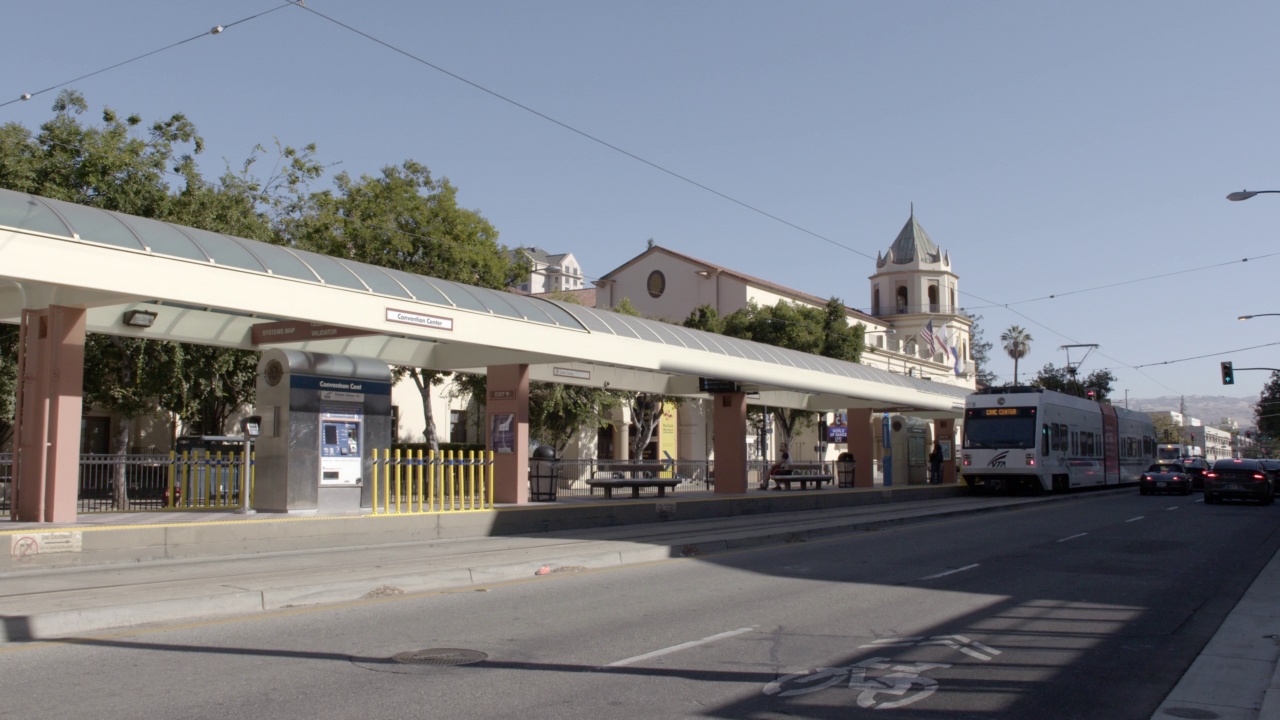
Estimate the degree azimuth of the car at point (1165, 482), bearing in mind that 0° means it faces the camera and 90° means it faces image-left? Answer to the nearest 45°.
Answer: approximately 180°

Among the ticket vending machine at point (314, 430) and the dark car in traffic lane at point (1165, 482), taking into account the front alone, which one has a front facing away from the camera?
the dark car in traffic lane

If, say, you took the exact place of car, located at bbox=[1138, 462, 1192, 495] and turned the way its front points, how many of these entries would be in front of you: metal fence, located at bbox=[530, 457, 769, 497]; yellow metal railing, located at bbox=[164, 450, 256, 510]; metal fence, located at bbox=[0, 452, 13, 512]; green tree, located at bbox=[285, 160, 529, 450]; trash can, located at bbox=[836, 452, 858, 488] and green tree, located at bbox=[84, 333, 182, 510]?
0

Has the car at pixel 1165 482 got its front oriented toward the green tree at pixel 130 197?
no

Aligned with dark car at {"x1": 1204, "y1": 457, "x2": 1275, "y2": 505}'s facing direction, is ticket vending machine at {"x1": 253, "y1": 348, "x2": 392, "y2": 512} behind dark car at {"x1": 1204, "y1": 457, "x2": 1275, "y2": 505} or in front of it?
behind

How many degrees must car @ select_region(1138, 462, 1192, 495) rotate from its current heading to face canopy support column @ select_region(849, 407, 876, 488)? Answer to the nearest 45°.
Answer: approximately 135° to its left

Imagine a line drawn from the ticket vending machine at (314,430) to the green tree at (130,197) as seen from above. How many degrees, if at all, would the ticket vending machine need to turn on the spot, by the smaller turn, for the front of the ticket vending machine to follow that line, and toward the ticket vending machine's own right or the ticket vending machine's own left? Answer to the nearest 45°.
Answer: approximately 180°

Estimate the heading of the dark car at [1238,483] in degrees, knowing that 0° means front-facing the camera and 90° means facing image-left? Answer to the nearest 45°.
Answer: approximately 180°

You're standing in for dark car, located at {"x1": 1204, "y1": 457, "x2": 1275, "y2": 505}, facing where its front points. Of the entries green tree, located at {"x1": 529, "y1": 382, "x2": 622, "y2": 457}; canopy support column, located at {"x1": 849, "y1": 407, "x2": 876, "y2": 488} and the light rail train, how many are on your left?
3

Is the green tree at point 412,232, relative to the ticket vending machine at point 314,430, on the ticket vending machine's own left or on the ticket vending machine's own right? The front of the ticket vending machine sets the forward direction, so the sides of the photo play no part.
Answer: on the ticket vending machine's own left

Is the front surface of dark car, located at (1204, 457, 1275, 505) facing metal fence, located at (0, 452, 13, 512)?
no

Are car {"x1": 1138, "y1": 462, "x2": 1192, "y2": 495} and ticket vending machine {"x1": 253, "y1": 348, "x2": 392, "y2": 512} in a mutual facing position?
no

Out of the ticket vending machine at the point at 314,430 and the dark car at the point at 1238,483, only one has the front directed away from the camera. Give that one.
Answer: the dark car

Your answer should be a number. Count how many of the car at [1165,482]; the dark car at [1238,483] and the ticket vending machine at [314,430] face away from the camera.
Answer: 2

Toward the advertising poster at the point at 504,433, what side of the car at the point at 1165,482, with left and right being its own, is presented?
back

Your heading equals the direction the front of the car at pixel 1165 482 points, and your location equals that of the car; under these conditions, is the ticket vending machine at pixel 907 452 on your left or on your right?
on your left

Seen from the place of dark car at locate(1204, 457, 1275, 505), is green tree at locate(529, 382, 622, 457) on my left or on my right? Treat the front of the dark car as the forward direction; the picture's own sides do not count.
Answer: on my left

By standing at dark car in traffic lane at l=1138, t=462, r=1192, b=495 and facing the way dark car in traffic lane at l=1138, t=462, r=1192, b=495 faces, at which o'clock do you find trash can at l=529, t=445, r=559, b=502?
The trash can is roughly at 7 o'clock from the dark car in traffic lane.

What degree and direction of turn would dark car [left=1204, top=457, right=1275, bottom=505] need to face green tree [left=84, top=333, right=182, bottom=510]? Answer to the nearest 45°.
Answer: approximately 135° to its left
